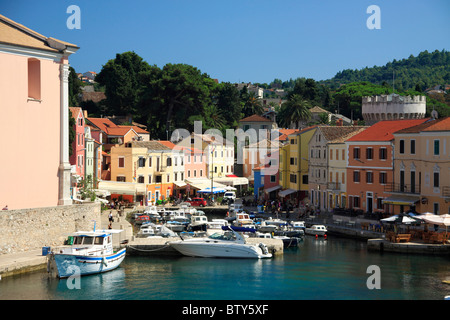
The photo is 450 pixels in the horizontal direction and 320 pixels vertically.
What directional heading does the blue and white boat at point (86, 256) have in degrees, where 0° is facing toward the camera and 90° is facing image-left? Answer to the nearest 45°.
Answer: approximately 45°

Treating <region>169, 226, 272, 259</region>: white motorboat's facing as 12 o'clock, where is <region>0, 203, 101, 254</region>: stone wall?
The stone wall is roughly at 11 o'clock from the white motorboat.

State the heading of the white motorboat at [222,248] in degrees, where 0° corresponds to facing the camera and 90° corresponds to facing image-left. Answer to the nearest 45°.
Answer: approximately 90°

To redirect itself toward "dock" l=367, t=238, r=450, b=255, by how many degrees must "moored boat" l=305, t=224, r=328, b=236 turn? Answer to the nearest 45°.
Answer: approximately 135° to its left

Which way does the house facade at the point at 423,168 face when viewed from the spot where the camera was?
facing the viewer and to the left of the viewer
